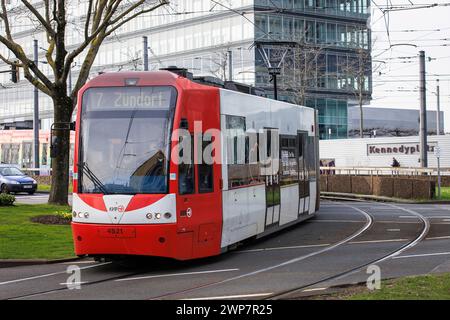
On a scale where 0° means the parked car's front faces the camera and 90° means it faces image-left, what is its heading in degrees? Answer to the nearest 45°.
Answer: approximately 315°

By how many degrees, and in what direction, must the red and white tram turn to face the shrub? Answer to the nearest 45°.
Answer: approximately 90° to its right

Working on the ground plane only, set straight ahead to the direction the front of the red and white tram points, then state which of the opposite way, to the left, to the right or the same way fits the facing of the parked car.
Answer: to the left

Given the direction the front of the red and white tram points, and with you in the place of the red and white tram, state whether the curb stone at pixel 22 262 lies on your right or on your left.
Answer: on your right

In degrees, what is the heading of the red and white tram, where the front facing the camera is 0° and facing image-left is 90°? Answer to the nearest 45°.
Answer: approximately 45°

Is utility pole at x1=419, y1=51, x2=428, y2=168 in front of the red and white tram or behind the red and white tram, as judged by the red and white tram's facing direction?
behind

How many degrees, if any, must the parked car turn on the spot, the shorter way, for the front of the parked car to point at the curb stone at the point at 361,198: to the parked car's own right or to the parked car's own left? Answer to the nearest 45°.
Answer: approximately 45° to the parked car's own left
